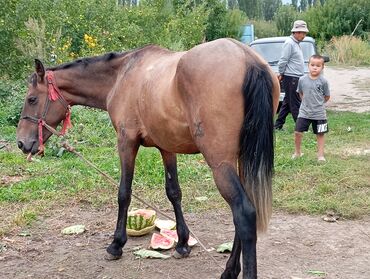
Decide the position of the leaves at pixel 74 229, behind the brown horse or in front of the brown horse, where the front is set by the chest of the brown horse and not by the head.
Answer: in front

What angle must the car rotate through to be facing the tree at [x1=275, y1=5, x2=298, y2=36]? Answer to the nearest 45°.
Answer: approximately 180°

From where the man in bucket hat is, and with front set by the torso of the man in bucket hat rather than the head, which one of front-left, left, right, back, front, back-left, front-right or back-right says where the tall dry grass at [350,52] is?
back-left

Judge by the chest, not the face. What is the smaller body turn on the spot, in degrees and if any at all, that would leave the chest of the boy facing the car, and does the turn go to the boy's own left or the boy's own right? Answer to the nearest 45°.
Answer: approximately 180°

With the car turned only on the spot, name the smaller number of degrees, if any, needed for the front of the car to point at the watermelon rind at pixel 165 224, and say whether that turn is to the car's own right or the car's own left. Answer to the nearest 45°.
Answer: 0° — it already faces it

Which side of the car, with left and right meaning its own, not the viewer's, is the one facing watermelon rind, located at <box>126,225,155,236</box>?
front

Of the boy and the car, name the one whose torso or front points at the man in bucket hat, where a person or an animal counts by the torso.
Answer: the car

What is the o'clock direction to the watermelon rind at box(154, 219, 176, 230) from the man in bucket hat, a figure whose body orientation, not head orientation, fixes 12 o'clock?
The watermelon rind is roughly at 2 o'clock from the man in bucket hat.

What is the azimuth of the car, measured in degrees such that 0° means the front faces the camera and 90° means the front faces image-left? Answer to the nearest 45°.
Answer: approximately 0°

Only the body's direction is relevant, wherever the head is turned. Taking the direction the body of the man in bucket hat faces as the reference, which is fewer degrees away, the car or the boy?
the boy

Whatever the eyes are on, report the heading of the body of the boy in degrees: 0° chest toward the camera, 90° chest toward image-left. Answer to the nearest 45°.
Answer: approximately 0°
